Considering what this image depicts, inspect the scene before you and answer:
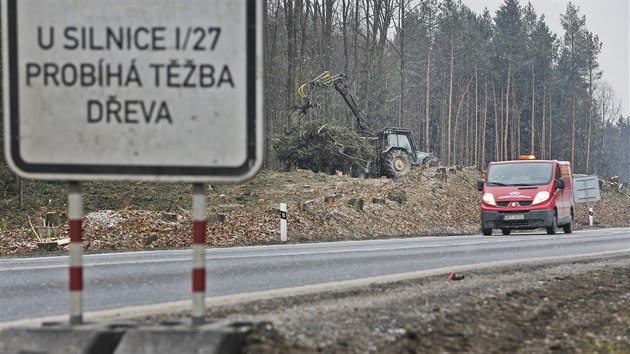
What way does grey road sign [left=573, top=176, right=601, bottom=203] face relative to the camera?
away from the camera

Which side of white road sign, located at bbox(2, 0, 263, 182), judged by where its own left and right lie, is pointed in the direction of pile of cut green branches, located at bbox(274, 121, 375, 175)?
back

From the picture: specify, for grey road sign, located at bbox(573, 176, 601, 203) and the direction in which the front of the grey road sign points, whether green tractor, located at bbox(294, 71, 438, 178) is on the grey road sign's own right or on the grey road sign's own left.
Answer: on the grey road sign's own left

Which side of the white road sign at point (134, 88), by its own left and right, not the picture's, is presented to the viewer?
front

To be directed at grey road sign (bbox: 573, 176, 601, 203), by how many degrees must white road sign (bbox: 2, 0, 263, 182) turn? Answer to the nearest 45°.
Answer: approximately 135° to its left

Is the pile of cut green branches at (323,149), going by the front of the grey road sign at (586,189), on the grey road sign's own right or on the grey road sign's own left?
on the grey road sign's own left

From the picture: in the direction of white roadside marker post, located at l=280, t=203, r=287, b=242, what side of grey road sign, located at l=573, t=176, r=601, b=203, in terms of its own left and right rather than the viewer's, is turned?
back

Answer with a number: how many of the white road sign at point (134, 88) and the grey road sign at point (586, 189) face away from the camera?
1
